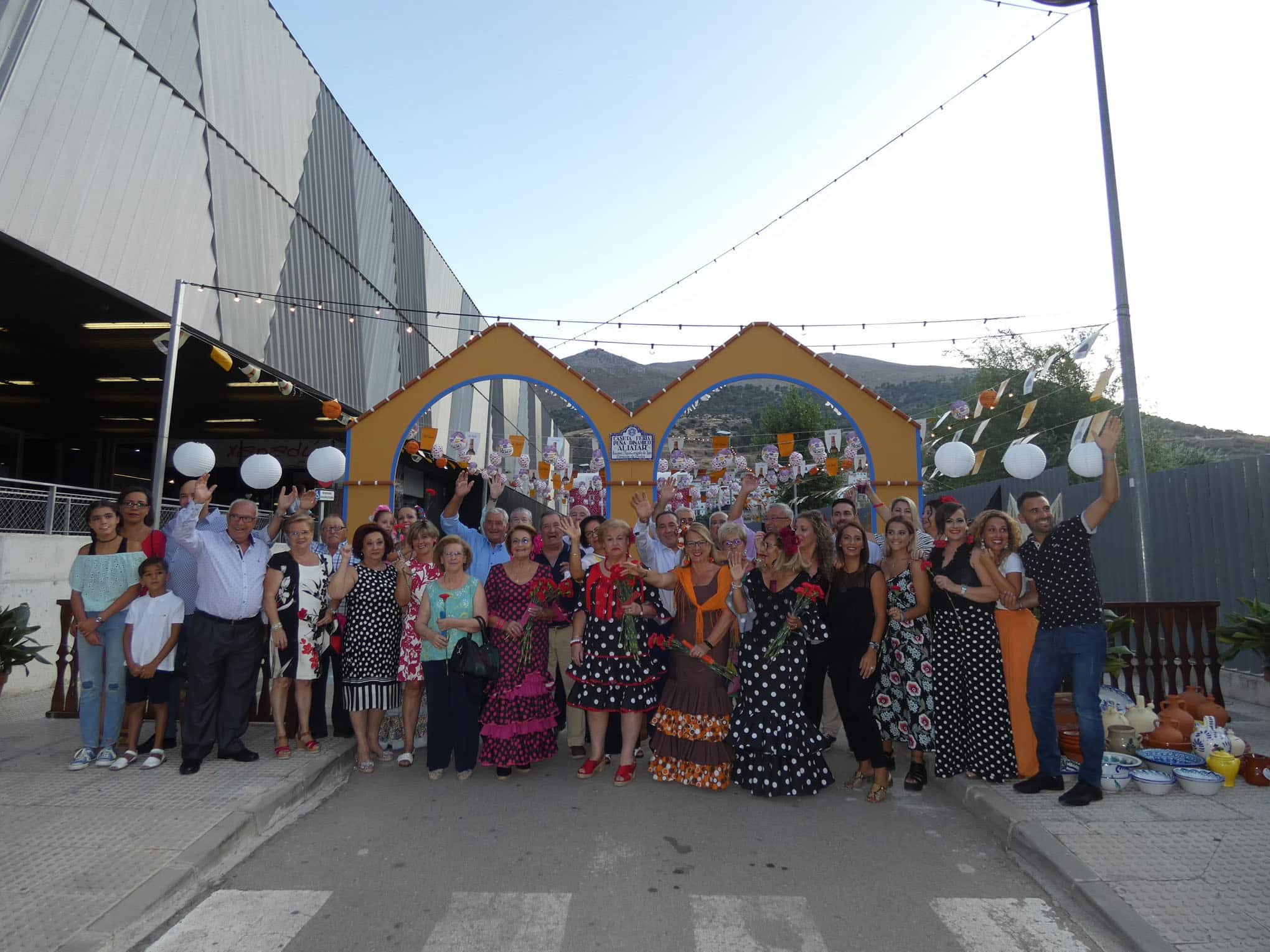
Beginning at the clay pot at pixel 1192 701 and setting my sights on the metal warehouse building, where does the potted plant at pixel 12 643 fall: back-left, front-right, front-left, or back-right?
front-left

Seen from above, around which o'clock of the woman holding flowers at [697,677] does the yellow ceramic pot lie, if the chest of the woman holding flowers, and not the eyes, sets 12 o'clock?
The yellow ceramic pot is roughly at 9 o'clock from the woman holding flowers.

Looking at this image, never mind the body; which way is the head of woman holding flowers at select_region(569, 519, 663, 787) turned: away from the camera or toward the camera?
toward the camera

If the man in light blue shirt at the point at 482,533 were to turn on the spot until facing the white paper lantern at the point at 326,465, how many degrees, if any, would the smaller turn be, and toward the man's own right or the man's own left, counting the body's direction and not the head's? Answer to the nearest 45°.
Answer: approximately 135° to the man's own right

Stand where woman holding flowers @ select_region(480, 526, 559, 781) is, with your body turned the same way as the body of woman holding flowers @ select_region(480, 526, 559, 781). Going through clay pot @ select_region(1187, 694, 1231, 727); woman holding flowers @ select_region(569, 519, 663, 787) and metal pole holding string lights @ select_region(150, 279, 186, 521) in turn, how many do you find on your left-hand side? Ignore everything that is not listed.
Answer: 2

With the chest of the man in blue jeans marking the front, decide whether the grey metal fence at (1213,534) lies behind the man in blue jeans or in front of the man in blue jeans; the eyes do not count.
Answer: behind

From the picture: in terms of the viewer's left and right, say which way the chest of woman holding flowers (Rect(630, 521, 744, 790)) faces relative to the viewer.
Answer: facing the viewer

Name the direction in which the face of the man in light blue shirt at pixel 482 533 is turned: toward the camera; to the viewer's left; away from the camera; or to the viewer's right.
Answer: toward the camera

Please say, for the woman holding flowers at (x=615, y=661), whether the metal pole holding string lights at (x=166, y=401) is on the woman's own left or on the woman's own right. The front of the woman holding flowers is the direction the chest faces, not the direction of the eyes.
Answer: on the woman's own right

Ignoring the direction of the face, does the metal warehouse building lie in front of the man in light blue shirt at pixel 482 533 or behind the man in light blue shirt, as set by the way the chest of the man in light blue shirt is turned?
behind

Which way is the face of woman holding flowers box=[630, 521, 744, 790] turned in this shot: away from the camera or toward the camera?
toward the camera

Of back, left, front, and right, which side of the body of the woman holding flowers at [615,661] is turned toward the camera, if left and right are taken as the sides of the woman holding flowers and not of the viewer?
front

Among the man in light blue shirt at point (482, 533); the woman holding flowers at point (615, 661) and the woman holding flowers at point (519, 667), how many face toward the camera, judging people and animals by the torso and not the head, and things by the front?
3

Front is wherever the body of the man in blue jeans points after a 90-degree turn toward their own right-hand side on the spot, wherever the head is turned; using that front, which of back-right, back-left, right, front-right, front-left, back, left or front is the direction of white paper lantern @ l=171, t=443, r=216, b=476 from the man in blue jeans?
front-left
